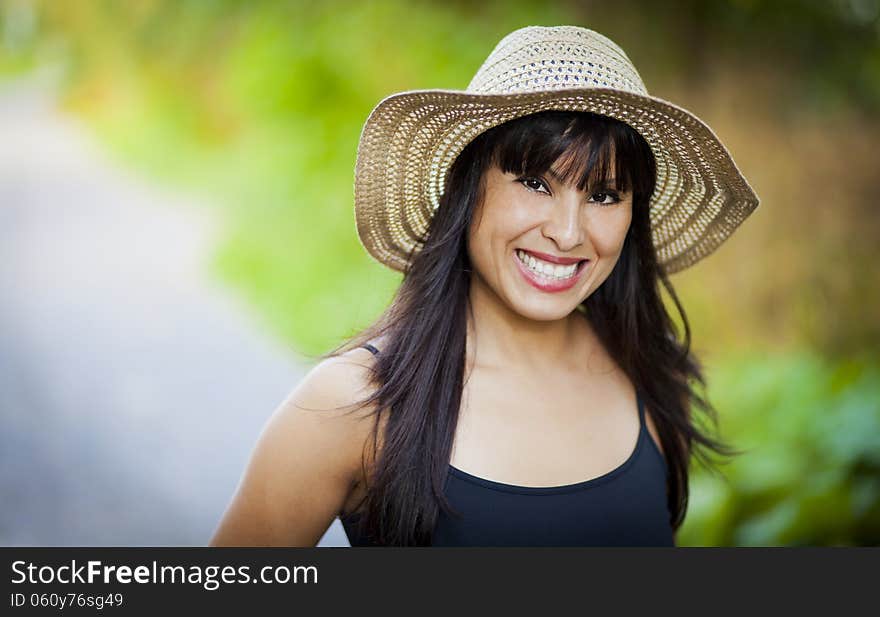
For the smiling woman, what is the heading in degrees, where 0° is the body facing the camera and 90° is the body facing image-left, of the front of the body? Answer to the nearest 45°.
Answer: approximately 315°
